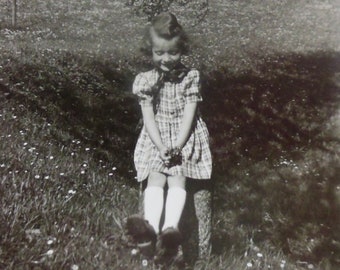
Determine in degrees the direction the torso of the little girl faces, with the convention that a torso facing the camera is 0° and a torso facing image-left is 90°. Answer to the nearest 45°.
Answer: approximately 0°
